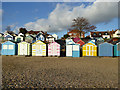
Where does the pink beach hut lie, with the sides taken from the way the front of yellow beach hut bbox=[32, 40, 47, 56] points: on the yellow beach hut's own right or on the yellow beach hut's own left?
on the yellow beach hut's own left

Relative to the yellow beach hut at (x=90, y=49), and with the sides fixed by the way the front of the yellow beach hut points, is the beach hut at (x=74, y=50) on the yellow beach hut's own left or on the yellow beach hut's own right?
on the yellow beach hut's own right

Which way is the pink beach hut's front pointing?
toward the camera

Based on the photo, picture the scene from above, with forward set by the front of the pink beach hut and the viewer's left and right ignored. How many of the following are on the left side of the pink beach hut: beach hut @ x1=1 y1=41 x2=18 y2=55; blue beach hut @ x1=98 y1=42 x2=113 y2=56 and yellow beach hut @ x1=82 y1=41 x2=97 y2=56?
2

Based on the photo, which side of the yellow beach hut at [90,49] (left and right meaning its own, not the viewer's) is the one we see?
front

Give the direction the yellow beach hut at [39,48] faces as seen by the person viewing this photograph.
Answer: facing the viewer

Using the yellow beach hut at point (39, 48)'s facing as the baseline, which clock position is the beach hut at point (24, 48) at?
The beach hut is roughly at 4 o'clock from the yellow beach hut.

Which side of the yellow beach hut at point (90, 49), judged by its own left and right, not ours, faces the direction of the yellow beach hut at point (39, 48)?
right
